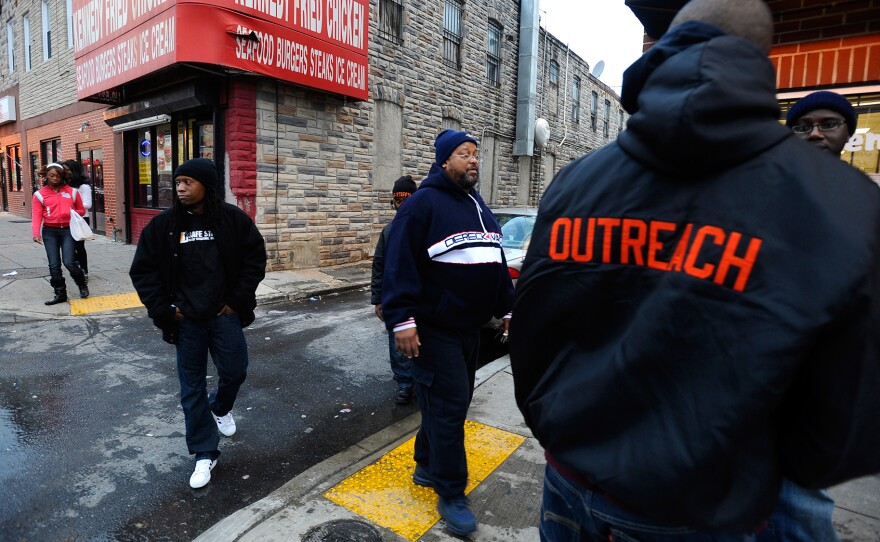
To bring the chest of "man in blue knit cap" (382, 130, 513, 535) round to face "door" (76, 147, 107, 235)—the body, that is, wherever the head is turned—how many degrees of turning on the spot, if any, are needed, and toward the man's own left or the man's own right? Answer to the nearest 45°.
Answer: approximately 180°

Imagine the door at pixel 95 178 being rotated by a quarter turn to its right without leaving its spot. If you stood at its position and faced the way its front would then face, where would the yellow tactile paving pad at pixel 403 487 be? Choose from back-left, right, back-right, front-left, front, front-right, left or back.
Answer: back-left

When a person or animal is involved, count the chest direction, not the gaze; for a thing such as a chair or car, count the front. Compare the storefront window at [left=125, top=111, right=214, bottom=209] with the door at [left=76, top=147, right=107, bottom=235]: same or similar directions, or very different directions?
same or similar directions

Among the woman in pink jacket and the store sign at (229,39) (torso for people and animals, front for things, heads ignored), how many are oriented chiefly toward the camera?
2

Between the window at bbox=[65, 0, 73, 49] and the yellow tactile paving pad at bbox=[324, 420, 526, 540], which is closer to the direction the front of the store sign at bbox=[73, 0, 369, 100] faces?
the yellow tactile paving pad

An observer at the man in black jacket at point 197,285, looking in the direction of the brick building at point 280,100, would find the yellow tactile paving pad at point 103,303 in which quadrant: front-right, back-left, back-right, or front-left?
front-left

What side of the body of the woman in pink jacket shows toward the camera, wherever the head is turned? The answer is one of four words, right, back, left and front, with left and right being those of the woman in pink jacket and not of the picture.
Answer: front

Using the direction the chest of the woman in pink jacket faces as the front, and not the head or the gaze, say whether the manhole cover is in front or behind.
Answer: in front

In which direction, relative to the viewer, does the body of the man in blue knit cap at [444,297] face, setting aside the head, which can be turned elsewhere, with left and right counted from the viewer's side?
facing the viewer and to the right of the viewer

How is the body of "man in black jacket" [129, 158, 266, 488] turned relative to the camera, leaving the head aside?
toward the camera

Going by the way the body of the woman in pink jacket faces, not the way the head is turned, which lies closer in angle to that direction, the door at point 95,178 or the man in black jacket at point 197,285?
the man in black jacket

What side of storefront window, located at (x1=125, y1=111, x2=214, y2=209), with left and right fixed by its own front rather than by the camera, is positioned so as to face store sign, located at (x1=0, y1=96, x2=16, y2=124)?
right

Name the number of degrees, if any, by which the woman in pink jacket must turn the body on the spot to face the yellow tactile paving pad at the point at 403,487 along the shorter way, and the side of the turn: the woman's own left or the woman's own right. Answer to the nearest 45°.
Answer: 0° — they already face it

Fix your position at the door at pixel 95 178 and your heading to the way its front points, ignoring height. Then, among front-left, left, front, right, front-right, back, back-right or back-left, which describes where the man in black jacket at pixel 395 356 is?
front-left

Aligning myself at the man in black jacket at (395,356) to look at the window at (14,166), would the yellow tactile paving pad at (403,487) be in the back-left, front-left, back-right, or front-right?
back-left
